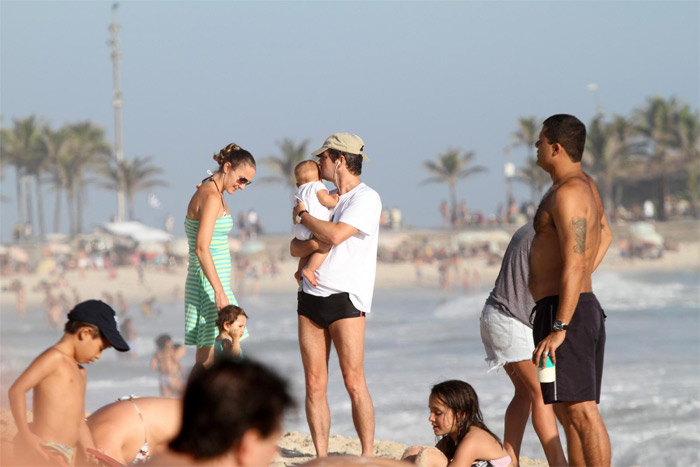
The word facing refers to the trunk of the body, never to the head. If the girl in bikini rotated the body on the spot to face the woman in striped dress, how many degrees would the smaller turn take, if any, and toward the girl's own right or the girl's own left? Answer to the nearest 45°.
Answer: approximately 45° to the girl's own right

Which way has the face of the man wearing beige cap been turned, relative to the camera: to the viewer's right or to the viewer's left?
to the viewer's left

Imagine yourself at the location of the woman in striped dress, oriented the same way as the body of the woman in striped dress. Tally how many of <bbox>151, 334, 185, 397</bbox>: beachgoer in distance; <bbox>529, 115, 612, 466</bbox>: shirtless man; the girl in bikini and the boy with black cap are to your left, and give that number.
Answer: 1

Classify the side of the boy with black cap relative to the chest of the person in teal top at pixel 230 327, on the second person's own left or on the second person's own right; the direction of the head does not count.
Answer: on the second person's own right

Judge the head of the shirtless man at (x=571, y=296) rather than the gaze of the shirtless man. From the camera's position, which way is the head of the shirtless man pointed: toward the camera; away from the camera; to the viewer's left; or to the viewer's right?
to the viewer's left

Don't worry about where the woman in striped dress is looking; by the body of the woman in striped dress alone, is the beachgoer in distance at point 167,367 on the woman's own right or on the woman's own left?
on the woman's own left

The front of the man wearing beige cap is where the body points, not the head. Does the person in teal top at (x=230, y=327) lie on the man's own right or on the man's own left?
on the man's own right

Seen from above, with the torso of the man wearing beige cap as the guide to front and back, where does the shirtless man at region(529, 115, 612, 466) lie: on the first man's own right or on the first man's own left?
on the first man's own left

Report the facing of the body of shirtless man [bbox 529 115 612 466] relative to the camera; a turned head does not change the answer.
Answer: to the viewer's left
